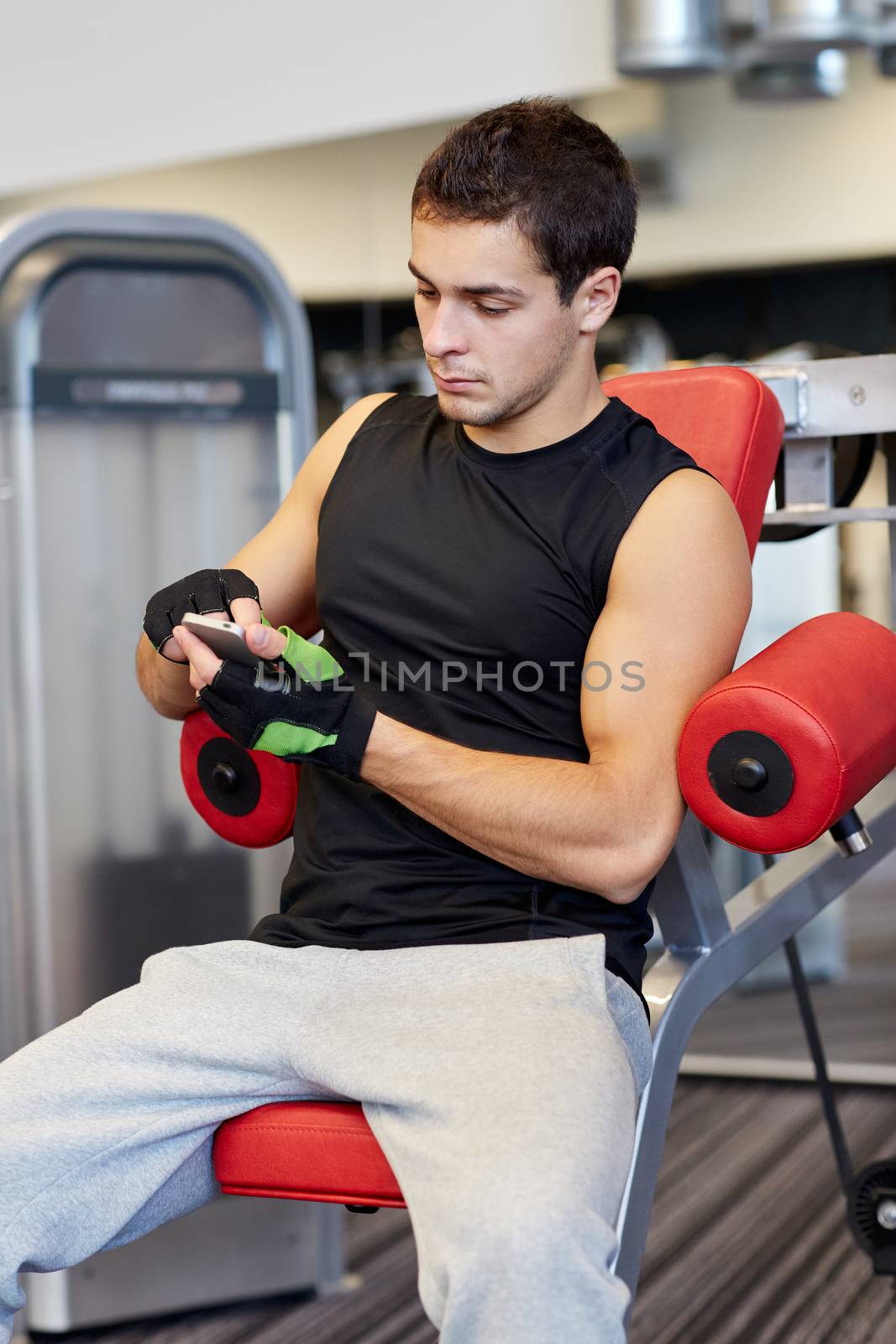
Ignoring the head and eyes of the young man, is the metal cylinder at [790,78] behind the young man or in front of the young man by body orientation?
behind

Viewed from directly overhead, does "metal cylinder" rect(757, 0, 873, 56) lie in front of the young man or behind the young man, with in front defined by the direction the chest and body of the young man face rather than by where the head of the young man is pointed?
behind

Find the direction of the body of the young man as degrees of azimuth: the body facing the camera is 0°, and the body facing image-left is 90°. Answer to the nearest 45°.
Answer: approximately 45°

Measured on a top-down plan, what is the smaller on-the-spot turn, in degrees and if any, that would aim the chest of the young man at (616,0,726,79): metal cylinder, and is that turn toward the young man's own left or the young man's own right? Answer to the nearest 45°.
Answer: approximately 135° to the young man's own right
